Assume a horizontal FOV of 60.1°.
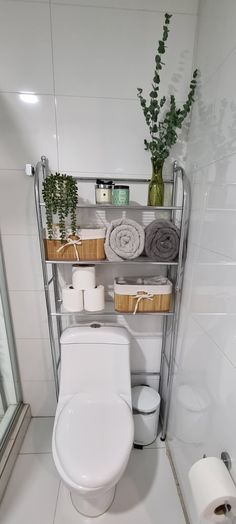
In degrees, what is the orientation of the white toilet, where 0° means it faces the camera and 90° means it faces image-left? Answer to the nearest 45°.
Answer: approximately 0°

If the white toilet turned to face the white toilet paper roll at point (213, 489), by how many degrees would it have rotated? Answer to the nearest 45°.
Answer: approximately 45° to its left
